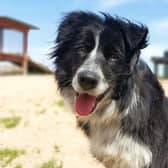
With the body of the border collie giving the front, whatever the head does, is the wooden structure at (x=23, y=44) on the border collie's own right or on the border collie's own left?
on the border collie's own right

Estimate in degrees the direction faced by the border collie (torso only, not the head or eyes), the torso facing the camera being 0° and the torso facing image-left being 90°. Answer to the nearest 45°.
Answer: approximately 45°
